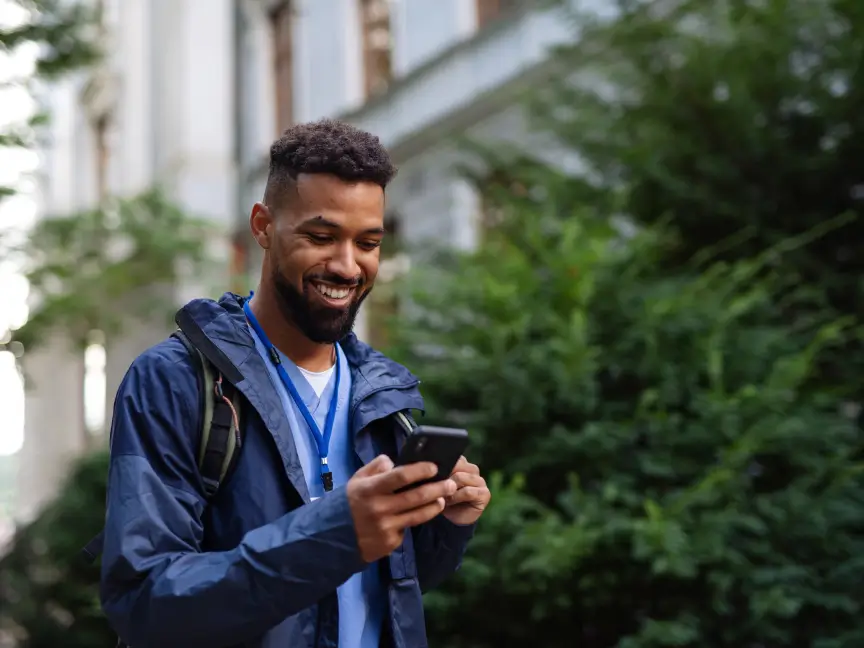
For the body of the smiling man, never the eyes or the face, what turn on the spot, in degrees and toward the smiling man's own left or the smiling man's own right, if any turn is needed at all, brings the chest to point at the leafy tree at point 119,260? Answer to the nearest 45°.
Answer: approximately 135° to the smiling man's own left

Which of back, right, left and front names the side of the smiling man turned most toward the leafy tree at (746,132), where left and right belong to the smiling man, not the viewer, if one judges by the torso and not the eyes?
left

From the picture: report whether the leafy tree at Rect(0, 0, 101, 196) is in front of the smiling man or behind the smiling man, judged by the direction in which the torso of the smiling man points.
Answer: behind

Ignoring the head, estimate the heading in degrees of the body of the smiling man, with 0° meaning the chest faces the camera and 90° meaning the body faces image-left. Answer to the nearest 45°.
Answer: approximately 315°

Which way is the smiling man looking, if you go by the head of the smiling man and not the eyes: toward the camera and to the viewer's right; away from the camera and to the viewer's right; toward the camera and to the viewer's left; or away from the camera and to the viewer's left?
toward the camera and to the viewer's right
